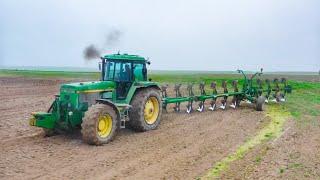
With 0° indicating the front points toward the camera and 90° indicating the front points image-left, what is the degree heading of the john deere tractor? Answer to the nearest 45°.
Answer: approximately 45°

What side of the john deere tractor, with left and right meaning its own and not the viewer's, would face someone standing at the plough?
back
